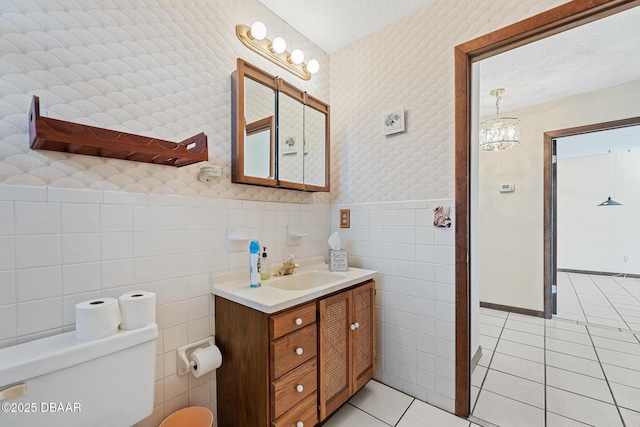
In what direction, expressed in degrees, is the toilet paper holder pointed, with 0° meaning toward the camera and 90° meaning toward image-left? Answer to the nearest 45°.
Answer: approximately 315°

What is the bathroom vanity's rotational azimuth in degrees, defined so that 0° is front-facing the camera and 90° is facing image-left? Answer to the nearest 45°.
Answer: approximately 315°

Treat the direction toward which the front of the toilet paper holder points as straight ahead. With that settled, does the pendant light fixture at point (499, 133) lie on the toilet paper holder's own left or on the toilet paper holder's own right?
on the toilet paper holder's own left

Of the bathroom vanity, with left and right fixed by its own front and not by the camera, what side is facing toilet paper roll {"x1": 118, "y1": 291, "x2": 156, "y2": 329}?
right

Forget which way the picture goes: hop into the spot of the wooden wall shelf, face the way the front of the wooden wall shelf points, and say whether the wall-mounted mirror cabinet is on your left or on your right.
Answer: on your left

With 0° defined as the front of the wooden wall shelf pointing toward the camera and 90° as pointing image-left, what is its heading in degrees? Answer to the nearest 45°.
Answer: approximately 315°
